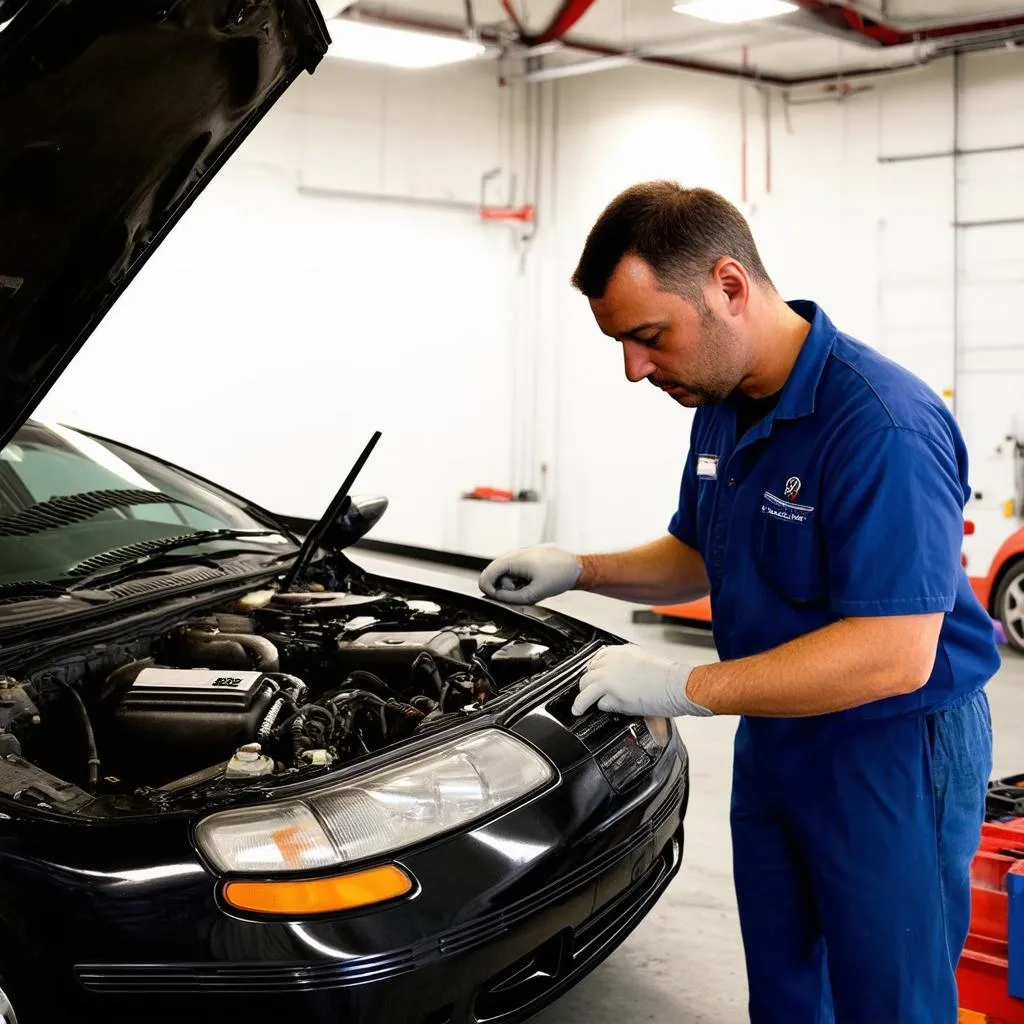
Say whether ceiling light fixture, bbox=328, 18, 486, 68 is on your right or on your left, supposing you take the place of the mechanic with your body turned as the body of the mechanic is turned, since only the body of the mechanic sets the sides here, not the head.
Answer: on your right

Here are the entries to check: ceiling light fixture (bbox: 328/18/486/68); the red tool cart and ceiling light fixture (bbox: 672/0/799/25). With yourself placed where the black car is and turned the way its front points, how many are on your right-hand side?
0

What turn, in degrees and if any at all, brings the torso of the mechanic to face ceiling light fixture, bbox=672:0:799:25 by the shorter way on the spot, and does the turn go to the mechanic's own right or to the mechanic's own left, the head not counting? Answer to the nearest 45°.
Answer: approximately 135° to the mechanic's own right

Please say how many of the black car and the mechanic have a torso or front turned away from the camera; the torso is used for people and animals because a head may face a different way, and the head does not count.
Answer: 0

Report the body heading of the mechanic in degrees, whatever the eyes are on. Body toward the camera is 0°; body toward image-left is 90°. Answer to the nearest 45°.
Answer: approximately 45°

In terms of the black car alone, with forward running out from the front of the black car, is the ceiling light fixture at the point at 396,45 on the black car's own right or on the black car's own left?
on the black car's own left

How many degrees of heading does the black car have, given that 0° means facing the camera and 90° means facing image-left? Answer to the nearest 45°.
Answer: approximately 315°

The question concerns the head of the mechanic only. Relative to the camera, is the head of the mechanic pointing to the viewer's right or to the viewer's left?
to the viewer's left
